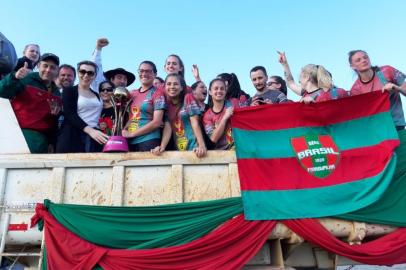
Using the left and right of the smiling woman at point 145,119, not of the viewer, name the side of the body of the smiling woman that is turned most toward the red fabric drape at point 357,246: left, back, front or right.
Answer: left

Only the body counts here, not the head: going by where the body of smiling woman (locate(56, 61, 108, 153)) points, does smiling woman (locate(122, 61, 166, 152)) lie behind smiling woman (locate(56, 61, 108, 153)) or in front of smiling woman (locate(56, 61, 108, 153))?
in front

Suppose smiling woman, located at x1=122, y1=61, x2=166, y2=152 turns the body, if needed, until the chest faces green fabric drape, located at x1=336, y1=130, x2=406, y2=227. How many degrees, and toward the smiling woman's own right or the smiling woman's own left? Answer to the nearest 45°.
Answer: approximately 135° to the smiling woman's own left

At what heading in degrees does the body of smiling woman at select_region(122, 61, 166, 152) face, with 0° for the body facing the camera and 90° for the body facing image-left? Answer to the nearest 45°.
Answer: approximately 45°

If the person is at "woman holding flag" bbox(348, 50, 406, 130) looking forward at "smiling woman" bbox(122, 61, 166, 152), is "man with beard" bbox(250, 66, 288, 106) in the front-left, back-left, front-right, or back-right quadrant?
front-right

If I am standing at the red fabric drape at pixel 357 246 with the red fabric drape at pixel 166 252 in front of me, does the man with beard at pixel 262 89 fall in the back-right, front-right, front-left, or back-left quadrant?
front-right

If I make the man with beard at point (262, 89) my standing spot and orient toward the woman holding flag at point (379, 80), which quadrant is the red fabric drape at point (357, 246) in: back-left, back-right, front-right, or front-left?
front-right

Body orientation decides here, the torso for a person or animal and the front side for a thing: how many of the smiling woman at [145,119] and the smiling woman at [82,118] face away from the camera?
0
